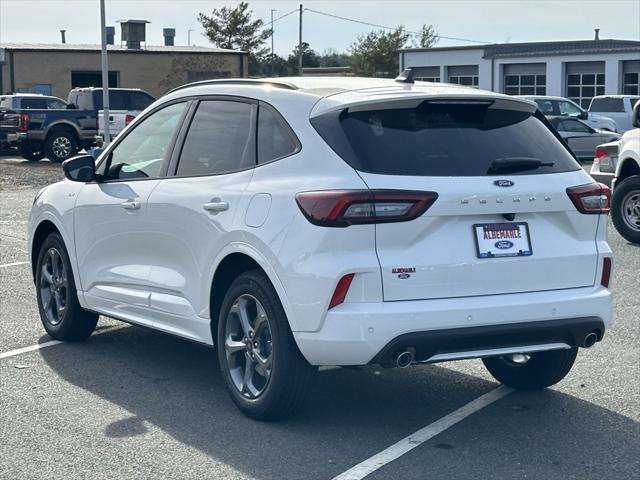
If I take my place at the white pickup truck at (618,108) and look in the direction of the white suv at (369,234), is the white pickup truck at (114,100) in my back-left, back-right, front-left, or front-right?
front-right

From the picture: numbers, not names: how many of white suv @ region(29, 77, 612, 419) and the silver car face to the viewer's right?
1

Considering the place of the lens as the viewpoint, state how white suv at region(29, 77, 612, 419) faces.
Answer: facing away from the viewer and to the left of the viewer

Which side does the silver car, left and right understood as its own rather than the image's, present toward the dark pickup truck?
back

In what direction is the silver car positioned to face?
to the viewer's right

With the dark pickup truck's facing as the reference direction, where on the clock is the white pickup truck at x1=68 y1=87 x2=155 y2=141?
The white pickup truck is roughly at 12 o'clock from the dark pickup truck.
